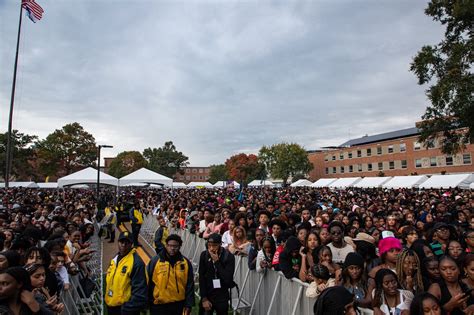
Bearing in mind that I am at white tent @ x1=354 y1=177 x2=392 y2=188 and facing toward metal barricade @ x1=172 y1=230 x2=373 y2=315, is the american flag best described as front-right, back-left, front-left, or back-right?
front-right

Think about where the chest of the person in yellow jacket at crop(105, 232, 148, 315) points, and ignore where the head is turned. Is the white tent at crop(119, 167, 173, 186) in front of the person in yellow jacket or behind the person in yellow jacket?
behind

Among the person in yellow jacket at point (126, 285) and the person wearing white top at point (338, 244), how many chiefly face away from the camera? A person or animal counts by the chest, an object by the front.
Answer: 0

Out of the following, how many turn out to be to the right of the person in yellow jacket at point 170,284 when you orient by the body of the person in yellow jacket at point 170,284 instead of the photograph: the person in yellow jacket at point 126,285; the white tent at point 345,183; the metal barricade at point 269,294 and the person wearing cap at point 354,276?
1

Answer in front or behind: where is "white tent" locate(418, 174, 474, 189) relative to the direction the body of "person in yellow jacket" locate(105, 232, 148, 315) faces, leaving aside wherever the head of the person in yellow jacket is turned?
behind

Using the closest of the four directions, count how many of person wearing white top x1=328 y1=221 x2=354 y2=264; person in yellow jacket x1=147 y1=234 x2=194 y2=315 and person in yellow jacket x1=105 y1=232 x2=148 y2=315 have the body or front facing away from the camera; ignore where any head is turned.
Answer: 0

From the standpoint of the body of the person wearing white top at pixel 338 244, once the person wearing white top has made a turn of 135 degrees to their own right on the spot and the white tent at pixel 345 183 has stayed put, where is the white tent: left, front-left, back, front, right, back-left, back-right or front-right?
front

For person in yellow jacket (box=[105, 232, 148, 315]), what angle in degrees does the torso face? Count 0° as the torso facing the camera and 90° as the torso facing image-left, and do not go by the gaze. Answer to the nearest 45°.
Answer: approximately 45°

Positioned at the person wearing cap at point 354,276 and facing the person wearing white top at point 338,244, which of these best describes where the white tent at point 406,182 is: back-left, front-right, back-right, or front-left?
front-right

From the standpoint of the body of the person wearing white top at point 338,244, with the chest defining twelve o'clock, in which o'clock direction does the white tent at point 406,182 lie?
The white tent is roughly at 5 o'clock from the person wearing white top.

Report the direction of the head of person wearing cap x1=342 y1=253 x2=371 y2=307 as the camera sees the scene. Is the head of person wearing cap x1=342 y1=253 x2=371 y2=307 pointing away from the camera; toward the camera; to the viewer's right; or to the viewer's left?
toward the camera

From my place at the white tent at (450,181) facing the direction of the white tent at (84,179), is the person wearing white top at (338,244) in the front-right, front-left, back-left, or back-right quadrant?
front-left

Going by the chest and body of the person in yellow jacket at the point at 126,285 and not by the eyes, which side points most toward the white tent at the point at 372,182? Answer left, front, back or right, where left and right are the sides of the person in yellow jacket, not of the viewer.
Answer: back

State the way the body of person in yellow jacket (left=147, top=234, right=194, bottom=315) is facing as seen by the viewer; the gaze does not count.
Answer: toward the camera

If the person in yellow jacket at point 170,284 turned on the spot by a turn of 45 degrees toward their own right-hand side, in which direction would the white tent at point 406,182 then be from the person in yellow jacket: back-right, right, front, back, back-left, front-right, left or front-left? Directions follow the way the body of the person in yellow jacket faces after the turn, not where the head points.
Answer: back

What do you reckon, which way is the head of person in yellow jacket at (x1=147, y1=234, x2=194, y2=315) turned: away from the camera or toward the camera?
toward the camera

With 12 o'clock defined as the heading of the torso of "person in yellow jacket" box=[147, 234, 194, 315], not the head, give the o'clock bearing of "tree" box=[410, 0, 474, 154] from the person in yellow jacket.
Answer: The tree is roughly at 8 o'clock from the person in yellow jacket.

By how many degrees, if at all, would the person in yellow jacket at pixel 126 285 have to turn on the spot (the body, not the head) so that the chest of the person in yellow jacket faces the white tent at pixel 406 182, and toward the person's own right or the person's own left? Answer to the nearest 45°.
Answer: approximately 180°
